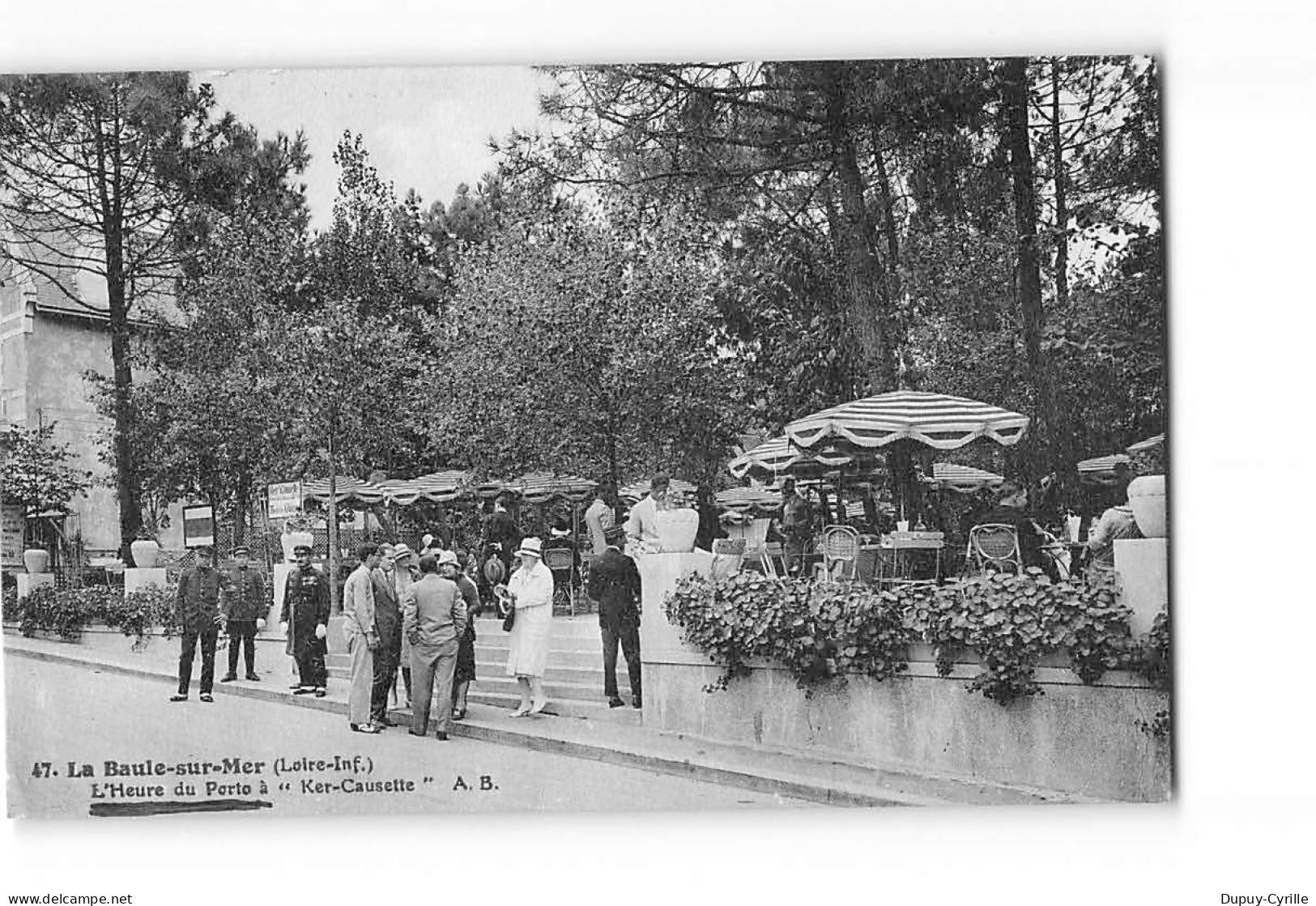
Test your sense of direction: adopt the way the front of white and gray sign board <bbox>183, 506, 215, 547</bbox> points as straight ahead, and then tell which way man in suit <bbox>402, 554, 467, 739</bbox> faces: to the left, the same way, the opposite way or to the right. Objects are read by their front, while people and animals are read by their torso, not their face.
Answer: the opposite way

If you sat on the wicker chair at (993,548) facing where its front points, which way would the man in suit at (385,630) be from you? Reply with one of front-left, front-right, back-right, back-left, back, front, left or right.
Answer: left

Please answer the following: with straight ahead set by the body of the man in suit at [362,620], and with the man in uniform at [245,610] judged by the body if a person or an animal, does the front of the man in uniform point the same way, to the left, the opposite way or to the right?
to the right

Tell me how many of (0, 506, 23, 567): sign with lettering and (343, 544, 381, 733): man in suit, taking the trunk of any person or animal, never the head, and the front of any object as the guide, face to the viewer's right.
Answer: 1

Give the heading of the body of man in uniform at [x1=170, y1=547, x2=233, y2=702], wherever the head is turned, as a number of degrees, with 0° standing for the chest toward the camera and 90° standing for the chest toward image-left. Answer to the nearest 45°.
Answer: approximately 0°

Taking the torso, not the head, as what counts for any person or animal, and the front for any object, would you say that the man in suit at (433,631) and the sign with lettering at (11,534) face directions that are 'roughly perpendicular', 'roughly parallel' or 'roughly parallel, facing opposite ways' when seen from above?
roughly parallel, facing opposite ways

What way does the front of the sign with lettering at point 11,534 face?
toward the camera

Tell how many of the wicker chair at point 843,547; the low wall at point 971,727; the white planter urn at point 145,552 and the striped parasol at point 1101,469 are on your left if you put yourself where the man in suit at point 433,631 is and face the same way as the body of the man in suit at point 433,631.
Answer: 1

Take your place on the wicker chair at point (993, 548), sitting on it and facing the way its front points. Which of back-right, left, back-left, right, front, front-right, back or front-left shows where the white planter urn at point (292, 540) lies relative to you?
left

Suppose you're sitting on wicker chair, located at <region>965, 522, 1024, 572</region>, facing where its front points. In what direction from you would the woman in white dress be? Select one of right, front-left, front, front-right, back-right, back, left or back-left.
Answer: left

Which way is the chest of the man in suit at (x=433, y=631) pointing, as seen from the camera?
away from the camera

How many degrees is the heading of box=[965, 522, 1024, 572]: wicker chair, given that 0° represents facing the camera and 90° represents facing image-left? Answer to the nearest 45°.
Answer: approximately 180°

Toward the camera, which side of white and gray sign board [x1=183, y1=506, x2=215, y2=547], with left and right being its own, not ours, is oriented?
front

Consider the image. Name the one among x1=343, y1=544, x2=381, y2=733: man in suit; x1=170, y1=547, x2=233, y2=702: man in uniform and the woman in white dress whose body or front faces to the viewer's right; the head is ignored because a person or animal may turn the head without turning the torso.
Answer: the man in suit

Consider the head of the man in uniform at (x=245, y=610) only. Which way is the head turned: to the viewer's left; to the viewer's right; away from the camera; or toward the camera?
toward the camera

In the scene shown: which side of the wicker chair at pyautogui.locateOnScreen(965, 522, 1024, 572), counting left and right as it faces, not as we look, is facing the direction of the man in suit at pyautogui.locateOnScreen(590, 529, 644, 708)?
left

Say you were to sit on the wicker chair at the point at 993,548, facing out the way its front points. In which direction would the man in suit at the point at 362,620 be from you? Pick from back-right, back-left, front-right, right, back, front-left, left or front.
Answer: left
